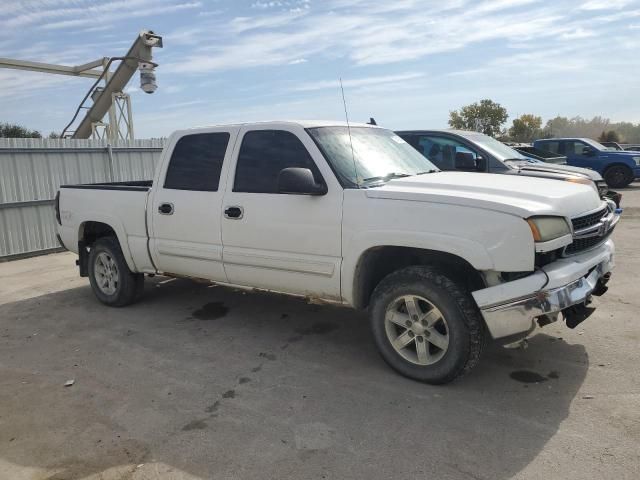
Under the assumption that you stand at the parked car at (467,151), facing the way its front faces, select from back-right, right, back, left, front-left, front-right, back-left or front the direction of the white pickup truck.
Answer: front-right

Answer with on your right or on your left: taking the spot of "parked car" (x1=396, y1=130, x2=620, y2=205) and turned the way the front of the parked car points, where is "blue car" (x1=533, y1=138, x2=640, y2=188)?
on your left

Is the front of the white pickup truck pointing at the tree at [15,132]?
no

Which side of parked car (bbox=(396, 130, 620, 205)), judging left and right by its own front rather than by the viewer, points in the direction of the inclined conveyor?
back

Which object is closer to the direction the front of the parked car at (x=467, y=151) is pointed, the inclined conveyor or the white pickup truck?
the white pickup truck

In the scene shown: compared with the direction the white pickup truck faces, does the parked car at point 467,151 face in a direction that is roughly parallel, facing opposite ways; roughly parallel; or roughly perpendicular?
roughly parallel

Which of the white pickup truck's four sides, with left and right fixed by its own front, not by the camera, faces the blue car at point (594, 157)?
left

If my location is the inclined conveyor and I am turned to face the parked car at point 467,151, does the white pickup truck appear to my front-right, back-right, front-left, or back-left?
front-right

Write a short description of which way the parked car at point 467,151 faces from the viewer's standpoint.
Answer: facing the viewer and to the right of the viewer

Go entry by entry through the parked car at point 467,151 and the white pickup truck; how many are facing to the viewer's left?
0

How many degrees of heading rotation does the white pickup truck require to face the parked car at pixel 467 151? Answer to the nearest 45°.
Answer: approximately 135° to its left

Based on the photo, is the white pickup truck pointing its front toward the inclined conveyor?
no

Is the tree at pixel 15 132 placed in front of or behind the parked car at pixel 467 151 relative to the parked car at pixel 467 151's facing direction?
behind
